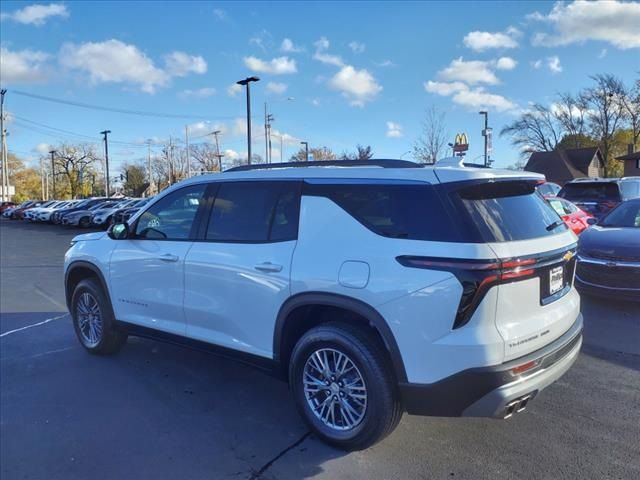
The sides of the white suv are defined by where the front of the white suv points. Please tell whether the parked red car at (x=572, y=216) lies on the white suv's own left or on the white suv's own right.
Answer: on the white suv's own right

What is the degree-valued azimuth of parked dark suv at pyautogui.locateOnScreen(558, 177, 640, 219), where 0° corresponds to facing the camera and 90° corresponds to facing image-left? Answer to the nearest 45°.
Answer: approximately 225°

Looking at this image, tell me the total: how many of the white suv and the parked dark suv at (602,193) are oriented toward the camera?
0

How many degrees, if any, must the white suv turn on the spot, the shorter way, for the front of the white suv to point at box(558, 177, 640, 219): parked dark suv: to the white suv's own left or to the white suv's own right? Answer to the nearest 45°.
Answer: approximately 90° to the white suv's own right

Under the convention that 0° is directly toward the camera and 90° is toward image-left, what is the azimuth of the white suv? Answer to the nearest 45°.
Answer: approximately 135°

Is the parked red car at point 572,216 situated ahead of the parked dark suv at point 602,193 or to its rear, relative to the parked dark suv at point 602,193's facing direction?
to the rear
